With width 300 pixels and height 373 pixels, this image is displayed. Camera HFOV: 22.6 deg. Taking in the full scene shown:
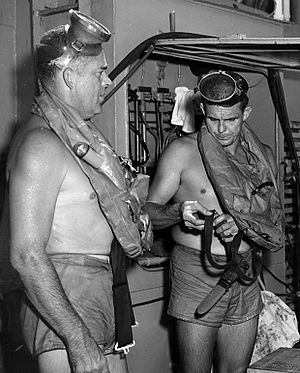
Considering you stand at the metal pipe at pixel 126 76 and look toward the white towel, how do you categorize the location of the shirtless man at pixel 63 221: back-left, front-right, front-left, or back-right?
back-right

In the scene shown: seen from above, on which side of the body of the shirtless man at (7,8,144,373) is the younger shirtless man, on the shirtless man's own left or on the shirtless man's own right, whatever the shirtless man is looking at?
on the shirtless man's own left

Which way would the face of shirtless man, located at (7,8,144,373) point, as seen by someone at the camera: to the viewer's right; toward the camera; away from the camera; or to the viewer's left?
to the viewer's right

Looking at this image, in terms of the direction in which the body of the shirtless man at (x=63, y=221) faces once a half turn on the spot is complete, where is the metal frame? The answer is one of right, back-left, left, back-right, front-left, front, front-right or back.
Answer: back-right

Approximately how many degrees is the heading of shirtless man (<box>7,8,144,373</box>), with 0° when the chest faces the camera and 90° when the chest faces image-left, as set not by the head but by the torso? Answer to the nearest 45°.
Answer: approximately 270°
